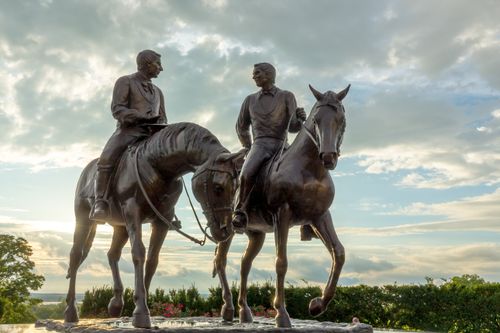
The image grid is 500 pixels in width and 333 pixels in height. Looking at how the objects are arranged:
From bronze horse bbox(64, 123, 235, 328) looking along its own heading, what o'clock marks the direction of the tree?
The tree is roughly at 7 o'clock from the bronze horse.

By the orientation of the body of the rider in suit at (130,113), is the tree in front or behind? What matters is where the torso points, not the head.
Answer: behind

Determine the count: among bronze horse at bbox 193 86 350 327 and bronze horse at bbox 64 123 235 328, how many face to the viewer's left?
0

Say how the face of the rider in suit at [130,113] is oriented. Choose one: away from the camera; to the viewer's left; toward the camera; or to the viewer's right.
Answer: to the viewer's right

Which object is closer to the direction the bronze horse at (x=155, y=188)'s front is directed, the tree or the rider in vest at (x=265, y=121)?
the rider in vest

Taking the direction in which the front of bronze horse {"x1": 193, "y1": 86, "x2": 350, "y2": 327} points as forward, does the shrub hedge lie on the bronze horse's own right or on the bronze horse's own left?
on the bronze horse's own left

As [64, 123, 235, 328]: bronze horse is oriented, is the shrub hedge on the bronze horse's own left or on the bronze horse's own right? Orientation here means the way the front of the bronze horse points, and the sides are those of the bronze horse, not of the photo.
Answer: on the bronze horse's own left

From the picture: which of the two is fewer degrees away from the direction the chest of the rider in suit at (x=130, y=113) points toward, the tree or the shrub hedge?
the shrub hedge

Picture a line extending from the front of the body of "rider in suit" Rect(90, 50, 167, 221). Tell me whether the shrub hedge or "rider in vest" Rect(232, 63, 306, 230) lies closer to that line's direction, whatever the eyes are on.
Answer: the rider in vest

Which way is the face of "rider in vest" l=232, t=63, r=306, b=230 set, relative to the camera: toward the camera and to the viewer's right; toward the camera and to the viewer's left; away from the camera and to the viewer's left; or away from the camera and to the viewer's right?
toward the camera and to the viewer's left

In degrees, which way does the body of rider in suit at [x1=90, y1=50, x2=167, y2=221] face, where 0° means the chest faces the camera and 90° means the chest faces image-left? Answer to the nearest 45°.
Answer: approximately 315°

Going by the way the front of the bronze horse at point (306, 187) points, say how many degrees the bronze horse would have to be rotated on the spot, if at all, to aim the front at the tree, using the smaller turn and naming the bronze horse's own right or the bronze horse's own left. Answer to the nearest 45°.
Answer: approximately 180°

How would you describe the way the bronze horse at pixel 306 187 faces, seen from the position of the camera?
facing the viewer and to the right of the viewer

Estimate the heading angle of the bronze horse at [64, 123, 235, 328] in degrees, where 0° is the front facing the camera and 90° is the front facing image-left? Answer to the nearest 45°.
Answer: approximately 315°

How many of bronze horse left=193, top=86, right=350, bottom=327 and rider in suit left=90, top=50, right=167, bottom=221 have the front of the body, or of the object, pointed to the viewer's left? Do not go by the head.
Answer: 0

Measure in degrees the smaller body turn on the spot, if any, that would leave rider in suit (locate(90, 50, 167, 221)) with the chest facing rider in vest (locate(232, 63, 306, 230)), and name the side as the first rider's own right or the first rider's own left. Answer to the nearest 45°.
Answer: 0° — they already face them
